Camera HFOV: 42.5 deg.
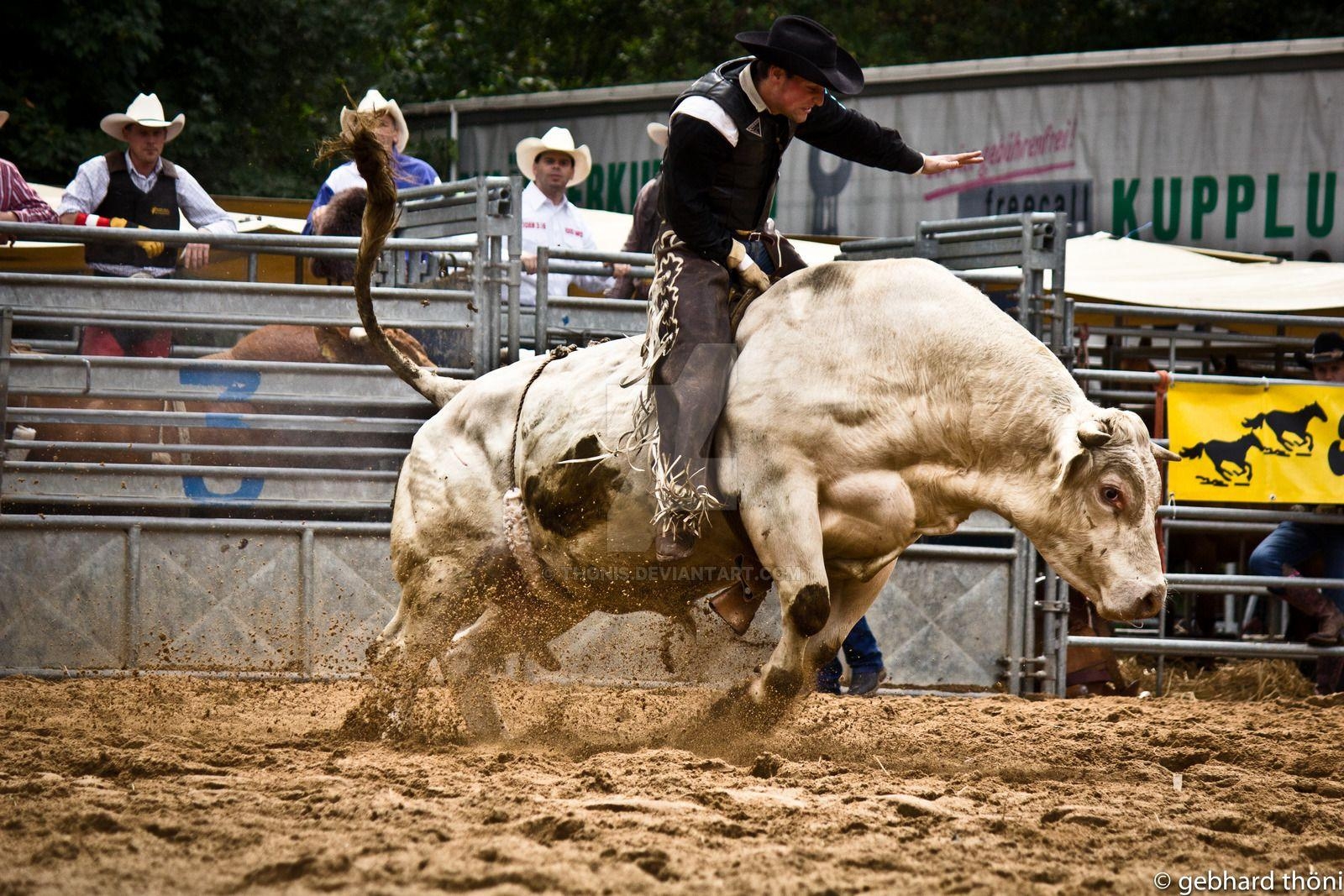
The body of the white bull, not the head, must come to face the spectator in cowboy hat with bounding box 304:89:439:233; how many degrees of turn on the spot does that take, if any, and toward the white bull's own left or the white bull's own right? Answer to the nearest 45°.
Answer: approximately 135° to the white bull's own left

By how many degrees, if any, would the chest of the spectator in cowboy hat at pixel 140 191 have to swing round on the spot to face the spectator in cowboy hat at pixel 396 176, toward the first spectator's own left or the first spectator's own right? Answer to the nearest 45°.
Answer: approximately 90° to the first spectator's own left

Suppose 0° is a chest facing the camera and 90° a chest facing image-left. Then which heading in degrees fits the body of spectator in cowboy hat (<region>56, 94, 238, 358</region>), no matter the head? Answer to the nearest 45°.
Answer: approximately 0°

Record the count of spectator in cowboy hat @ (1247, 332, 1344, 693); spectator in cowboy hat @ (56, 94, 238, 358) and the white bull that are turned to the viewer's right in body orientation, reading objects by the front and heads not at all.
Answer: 1

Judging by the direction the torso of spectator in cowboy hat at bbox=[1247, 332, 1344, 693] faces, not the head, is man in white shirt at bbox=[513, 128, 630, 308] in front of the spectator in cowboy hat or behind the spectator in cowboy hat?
in front

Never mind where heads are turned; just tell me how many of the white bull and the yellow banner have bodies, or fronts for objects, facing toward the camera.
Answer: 1

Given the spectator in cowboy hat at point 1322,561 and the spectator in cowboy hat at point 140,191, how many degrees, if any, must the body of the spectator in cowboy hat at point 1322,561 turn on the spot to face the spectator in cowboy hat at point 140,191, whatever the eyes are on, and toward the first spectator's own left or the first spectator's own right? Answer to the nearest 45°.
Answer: approximately 45° to the first spectator's own right

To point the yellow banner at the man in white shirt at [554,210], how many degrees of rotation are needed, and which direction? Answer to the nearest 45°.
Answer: approximately 90° to its right

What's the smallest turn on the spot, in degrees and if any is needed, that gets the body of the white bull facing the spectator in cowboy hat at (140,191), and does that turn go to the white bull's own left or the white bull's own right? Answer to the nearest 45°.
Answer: approximately 135° to the white bull's own left

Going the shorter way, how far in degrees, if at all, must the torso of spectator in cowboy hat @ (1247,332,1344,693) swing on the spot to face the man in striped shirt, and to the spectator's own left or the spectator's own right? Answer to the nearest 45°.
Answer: approximately 45° to the spectator's own right

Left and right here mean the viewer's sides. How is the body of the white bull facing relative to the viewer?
facing to the right of the viewer

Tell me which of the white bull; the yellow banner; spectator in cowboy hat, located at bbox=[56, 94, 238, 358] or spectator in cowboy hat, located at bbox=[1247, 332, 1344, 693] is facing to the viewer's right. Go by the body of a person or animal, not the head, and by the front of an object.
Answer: the white bull
